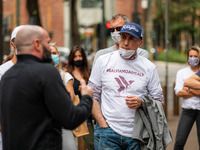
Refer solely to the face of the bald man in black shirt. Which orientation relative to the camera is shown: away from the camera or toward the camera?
away from the camera

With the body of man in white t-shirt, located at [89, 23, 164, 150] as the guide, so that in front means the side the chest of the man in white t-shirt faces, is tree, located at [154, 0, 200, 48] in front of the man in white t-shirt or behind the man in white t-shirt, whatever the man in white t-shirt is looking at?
behind

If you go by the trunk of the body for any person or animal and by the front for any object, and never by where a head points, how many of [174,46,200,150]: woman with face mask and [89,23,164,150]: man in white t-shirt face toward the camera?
2

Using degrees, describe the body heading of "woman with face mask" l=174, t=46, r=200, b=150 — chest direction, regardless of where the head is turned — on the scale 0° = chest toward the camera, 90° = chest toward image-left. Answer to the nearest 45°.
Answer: approximately 0°

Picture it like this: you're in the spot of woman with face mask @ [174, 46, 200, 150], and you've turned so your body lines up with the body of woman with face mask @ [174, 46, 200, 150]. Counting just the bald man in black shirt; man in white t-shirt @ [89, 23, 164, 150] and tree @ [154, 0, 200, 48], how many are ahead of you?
2

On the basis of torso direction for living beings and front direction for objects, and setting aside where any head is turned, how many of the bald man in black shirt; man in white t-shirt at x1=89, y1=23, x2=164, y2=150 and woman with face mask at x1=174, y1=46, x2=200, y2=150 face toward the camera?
2

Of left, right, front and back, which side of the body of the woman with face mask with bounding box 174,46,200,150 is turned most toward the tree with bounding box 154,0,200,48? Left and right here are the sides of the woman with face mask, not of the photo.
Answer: back

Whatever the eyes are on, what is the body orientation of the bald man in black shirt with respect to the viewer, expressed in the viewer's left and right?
facing away from the viewer and to the right of the viewer

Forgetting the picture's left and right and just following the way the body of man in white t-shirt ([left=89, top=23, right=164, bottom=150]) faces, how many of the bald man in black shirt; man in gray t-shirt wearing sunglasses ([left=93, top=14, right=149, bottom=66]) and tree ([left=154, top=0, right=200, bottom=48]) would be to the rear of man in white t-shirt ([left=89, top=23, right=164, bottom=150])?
2
